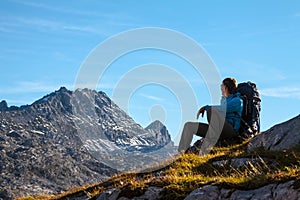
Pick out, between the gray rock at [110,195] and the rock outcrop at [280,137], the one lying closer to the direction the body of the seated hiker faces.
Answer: the gray rock

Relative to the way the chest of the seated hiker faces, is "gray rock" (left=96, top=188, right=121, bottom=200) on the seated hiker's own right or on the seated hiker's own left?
on the seated hiker's own left

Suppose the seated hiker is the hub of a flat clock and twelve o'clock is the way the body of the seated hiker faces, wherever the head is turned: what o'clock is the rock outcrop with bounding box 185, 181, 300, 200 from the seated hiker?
The rock outcrop is roughly at 9 o'clock from the seated hiker.

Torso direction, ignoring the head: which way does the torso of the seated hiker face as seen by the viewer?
to the viewer's left

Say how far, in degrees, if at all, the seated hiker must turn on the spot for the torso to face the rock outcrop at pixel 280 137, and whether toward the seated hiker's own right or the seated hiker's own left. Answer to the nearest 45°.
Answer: approximately 135° to the seated hiker's own left
